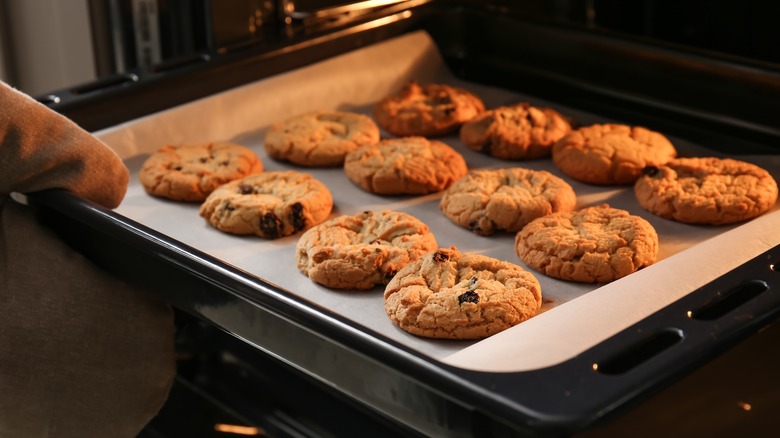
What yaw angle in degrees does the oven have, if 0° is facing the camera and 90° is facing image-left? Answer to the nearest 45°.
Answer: approximately 45°
